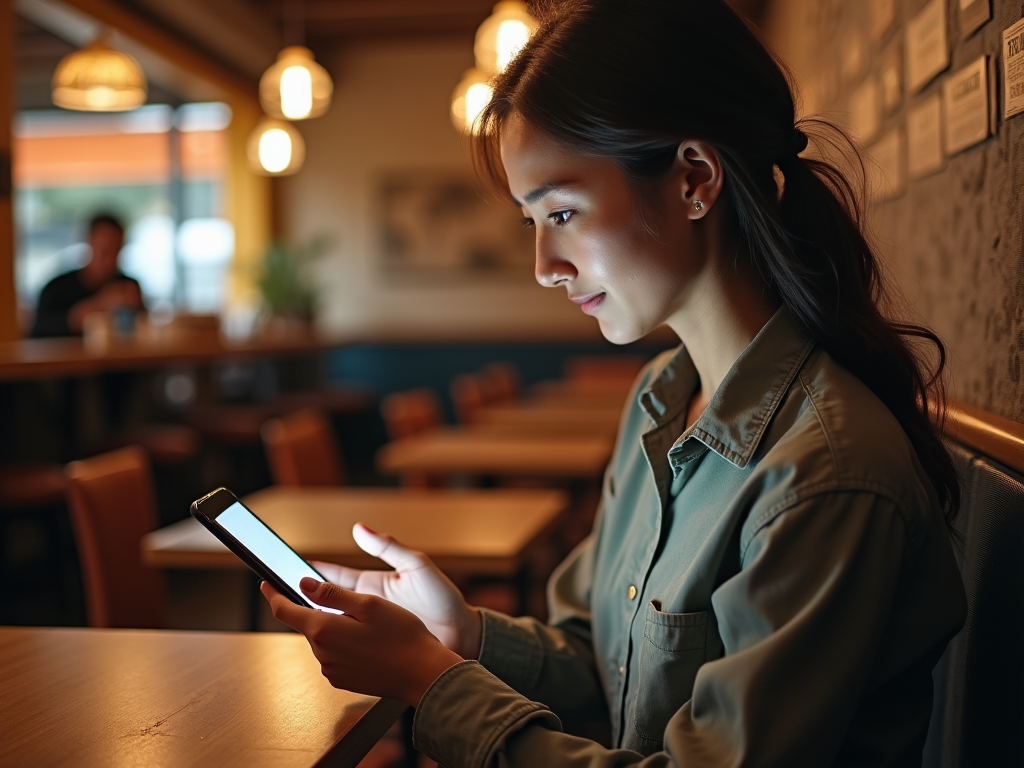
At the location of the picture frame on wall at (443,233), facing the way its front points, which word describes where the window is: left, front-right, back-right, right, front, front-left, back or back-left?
right

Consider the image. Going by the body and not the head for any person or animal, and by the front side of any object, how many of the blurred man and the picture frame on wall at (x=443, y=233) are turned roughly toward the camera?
2

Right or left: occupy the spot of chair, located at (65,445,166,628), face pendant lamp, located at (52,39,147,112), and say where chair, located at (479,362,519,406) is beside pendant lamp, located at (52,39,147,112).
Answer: right

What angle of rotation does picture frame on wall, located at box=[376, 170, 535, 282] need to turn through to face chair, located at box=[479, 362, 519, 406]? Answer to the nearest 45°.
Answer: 0° — it already faces it

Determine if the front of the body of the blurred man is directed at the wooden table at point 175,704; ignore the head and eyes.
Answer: yes

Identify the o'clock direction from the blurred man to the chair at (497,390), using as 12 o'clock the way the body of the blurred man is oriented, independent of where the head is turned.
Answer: The chair is roughly at 10 o'clock from the blurred man.

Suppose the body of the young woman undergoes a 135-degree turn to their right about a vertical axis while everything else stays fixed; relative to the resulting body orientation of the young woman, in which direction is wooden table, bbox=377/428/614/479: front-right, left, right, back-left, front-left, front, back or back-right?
front

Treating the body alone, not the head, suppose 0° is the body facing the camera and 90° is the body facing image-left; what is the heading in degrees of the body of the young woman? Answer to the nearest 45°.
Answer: approximately 45°

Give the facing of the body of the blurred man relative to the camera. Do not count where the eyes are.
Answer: toward the camera

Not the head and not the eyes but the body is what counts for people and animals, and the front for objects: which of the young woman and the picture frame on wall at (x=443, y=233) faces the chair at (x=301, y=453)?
the picture frame on wall

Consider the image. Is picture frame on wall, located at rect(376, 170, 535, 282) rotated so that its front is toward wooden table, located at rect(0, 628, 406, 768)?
yes

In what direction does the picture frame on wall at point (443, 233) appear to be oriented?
toward the camera

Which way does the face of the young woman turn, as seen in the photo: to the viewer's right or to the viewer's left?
to the viewer's left

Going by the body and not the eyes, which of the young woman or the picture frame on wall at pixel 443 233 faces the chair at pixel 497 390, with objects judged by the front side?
the picture frame on wall

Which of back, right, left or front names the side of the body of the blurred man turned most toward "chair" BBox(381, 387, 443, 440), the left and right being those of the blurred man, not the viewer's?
front
